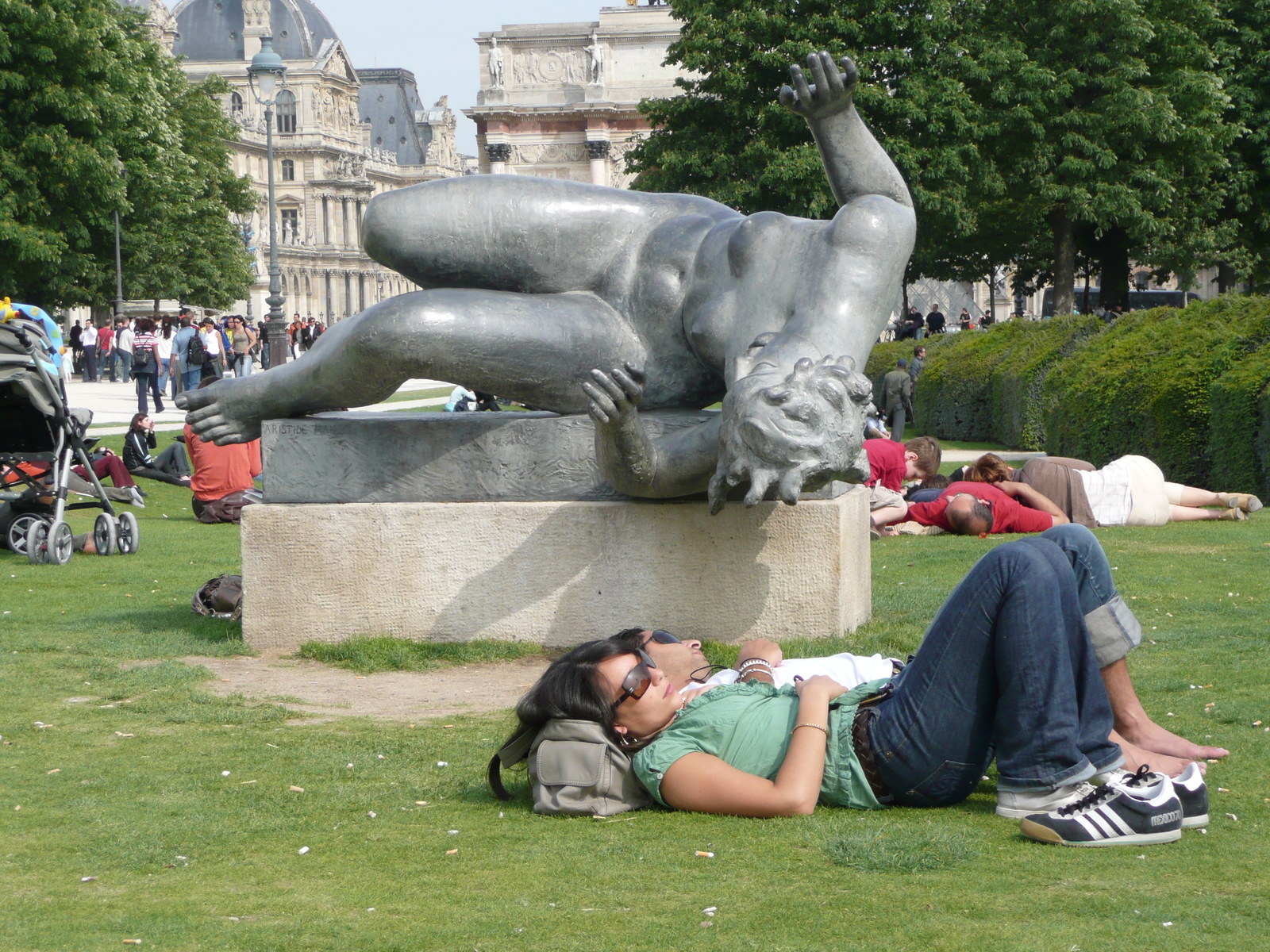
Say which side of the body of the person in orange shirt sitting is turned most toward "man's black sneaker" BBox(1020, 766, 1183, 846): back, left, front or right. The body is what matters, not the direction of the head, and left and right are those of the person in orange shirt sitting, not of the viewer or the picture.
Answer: back

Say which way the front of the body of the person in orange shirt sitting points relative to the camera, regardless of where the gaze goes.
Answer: away from the camera

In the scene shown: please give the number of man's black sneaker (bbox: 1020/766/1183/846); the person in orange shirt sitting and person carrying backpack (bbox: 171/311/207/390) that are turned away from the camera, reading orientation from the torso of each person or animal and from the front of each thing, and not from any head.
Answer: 2

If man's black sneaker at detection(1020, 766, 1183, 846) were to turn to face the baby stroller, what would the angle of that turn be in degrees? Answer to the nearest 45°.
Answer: approximately 45° to its right

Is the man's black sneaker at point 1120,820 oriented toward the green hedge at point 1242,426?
no

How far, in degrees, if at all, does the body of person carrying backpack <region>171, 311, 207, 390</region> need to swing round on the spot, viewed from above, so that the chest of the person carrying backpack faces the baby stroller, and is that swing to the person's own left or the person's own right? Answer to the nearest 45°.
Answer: approximately 180°

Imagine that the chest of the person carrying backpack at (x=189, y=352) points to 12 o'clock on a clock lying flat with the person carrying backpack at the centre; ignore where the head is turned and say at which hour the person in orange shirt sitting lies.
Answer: The person in orange shirt sitting is roughly at 6 o'clock from the person carrying backpack.

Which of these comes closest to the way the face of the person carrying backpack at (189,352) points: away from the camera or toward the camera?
away from the camera

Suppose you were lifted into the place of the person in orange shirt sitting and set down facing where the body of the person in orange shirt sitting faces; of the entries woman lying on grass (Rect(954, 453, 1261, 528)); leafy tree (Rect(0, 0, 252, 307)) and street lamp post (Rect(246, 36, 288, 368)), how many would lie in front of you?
2

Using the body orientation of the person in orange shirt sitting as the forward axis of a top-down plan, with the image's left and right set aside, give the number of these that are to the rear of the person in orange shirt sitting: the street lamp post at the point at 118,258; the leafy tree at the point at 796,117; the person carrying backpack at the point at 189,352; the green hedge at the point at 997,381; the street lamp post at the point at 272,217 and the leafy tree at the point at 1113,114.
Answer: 0

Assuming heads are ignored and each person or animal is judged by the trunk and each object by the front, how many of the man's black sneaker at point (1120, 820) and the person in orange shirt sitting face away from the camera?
1

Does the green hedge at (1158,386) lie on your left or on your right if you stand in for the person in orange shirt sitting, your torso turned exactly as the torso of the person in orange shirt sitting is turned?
on your right

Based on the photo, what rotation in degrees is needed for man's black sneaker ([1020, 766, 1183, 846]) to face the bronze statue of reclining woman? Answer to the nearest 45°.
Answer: approximately 45° to its right
